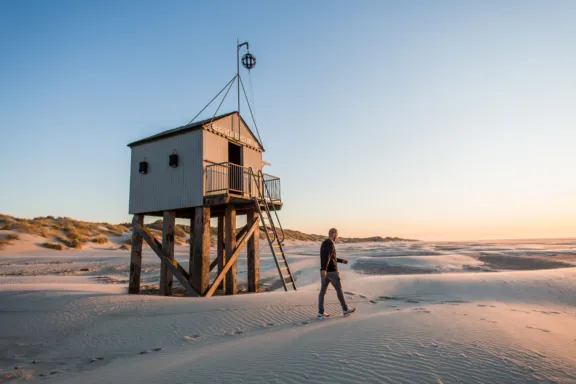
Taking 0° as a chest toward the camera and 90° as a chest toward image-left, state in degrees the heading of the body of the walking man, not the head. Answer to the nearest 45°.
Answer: approximately 270°

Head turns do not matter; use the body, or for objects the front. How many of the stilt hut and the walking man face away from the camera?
0

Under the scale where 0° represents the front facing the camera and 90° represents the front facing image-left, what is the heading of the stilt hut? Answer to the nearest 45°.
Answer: approximately 315°

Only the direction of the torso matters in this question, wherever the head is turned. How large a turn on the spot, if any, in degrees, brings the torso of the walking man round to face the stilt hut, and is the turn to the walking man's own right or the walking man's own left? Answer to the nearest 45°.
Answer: approximately 135° to the walking man's own left

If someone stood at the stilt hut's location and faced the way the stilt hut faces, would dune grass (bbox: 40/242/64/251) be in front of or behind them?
behind

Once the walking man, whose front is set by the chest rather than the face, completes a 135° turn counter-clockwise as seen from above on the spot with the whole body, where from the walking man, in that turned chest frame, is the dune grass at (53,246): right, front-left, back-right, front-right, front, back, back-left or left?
front
